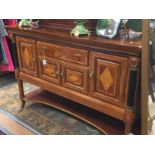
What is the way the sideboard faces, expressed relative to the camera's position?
facing the viewer and to the left of the viewer
